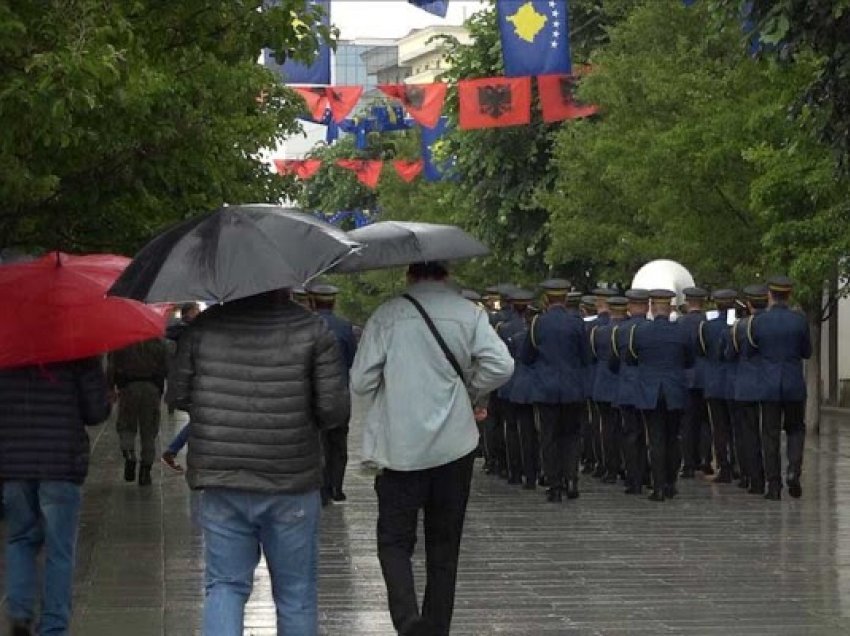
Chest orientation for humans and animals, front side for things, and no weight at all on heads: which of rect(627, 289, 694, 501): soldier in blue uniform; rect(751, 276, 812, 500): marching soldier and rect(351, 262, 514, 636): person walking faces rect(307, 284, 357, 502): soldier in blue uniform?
the person walking

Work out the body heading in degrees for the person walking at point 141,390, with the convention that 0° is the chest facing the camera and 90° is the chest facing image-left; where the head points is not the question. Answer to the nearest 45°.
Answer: approximately 180°

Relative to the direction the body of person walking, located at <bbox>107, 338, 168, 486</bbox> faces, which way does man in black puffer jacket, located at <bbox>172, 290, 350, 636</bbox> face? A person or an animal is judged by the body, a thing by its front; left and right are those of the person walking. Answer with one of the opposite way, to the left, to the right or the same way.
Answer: the same way

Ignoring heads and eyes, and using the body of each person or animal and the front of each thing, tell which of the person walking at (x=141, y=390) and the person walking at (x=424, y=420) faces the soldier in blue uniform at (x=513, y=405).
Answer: the person walking at (x=424, y=420)

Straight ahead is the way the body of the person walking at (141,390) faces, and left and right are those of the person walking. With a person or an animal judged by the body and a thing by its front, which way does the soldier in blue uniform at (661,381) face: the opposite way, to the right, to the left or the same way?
the same way

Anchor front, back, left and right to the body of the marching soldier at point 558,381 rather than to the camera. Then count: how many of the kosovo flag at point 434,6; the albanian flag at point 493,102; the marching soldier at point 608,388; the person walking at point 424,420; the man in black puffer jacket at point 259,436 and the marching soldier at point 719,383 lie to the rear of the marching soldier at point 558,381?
2

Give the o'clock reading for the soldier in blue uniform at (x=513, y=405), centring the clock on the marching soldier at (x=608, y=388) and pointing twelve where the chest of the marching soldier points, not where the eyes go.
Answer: The soldier in blue uniform is roughly at 9 o'clock from the marching soldier.

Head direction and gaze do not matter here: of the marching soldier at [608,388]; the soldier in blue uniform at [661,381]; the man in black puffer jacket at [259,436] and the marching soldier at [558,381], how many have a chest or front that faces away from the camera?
4

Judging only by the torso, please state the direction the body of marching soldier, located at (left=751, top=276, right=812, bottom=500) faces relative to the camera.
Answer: away from the camera

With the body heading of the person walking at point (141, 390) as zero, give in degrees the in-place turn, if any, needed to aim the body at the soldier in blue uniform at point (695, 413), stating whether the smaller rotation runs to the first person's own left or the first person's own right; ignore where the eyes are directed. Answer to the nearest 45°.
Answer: approximately 90° to the first person's own right

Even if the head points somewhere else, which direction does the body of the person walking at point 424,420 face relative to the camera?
away from the camera

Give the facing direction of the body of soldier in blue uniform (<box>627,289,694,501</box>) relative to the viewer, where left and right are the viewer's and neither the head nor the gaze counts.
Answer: facing away from the viewer

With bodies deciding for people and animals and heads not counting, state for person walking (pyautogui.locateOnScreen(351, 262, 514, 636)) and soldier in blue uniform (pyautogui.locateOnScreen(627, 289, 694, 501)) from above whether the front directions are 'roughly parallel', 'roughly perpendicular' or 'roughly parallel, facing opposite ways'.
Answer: roughly parallel

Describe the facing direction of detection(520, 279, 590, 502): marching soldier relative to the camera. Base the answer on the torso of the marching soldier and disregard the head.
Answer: away from the camera

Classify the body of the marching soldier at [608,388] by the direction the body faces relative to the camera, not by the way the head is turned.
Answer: away from the camera

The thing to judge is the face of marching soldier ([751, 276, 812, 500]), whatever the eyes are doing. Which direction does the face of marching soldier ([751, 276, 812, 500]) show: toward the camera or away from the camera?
away from the camera

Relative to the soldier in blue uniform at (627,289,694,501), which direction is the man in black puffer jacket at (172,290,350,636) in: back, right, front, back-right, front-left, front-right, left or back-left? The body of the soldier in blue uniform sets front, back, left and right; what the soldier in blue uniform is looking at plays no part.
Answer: back

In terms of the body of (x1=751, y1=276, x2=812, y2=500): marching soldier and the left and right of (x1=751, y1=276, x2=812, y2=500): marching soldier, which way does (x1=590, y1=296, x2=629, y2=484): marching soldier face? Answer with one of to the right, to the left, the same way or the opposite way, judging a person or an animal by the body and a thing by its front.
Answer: the same way
